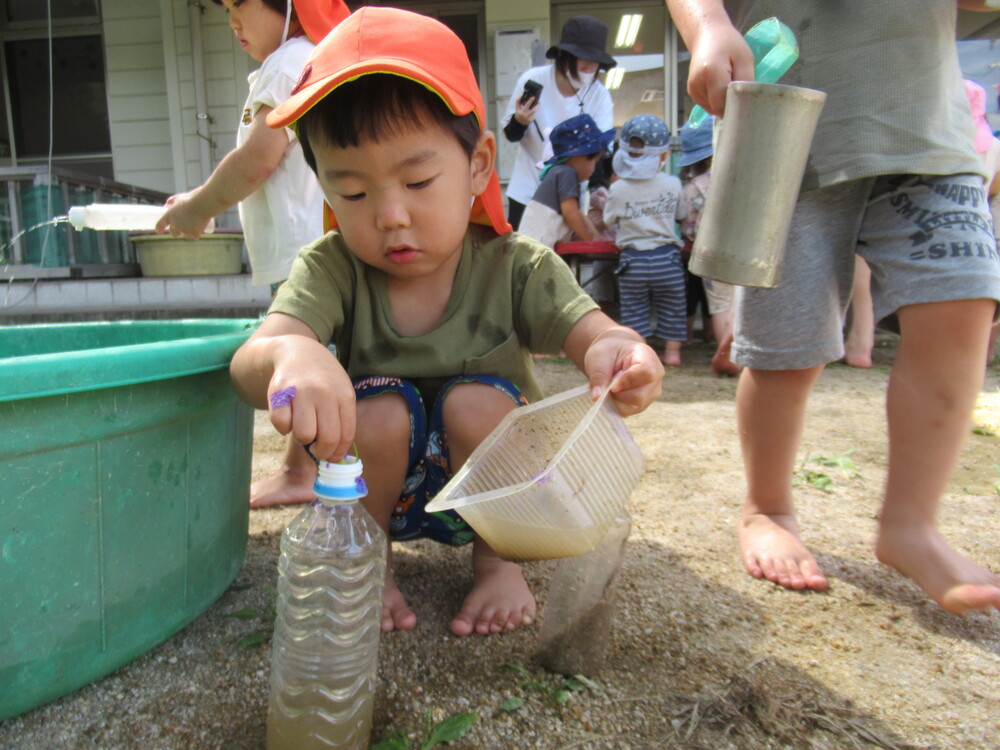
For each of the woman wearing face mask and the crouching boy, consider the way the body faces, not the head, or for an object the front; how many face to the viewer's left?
0

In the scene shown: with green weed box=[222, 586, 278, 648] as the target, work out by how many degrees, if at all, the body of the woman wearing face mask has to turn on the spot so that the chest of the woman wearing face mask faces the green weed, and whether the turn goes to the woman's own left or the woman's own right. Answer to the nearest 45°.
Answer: approximately 45° to the woman's own right

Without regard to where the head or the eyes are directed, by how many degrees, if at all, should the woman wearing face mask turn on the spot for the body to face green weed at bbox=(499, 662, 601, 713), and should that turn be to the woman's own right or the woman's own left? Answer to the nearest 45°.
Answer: approximately 45° to the woman's own right

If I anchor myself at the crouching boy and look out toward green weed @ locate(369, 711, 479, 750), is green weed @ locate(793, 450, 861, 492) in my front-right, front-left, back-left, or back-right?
back-left

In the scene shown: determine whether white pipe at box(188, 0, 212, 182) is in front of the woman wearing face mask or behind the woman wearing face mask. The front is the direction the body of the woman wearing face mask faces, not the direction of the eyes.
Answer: behind

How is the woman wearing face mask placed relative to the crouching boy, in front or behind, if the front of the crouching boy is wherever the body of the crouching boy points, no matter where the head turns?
behind

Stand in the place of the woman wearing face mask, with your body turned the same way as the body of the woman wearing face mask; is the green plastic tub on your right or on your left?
on your right

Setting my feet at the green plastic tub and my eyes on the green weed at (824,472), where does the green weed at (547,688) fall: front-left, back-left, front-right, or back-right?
front-right

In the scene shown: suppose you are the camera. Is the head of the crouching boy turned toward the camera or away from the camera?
toward the camera

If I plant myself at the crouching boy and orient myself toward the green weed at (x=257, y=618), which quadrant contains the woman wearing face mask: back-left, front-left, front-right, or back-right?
back-right

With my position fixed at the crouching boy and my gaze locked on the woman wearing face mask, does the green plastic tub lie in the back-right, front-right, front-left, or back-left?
back-left

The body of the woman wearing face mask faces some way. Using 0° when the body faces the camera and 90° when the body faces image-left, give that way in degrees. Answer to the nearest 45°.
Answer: approximately 315°

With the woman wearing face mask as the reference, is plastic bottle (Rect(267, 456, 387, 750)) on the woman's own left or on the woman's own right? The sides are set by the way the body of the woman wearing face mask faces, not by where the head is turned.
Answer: on the woman's own right

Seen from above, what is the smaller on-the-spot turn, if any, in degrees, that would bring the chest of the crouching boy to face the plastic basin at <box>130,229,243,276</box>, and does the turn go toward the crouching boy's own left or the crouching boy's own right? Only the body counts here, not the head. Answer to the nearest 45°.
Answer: approximately 180°

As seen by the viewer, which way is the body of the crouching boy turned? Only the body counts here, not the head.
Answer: toward the camera
